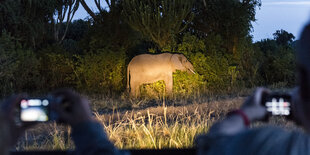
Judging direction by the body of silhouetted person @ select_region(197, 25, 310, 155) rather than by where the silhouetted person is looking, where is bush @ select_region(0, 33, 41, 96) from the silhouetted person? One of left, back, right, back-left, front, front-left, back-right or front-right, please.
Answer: front-left

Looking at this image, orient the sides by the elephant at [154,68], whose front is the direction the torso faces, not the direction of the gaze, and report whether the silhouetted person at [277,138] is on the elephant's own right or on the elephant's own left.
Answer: on the elephant's own right

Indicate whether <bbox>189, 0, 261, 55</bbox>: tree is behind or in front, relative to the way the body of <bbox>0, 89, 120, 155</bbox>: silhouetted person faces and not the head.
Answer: in front

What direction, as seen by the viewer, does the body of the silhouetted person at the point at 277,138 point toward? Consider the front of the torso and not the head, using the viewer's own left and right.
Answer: facing away from the viewer

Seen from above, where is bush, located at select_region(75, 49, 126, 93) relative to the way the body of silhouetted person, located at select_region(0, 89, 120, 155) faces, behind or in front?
in front

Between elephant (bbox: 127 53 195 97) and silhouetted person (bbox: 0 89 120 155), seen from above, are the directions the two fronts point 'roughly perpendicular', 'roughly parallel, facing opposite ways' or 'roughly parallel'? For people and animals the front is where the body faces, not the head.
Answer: roughly perpendicular

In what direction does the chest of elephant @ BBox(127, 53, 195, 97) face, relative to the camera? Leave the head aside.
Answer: to the viewer's right

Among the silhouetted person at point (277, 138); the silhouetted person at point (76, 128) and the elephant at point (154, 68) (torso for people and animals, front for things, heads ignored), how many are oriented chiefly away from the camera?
2

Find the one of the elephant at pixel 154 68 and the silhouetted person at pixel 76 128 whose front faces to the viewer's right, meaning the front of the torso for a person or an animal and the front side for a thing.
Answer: the elephant

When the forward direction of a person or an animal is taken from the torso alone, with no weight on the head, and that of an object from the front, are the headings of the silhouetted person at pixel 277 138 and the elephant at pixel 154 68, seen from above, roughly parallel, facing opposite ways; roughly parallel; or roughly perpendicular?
roughly perpendicular

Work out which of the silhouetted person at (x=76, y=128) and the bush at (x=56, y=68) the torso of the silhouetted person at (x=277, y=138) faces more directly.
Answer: the bush

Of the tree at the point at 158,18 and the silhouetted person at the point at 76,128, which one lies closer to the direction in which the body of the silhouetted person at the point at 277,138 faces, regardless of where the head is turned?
the tree

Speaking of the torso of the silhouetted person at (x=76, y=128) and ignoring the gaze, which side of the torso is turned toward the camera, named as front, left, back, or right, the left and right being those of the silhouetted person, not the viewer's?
back

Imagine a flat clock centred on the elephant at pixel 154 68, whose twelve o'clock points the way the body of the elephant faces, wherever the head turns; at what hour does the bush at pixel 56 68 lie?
The bush is roughly at 7 o'clock from the elephant.

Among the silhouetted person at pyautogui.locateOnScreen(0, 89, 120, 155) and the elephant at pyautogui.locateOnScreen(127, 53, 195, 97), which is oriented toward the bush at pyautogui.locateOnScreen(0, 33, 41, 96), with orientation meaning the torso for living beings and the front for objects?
the silhouetted person
